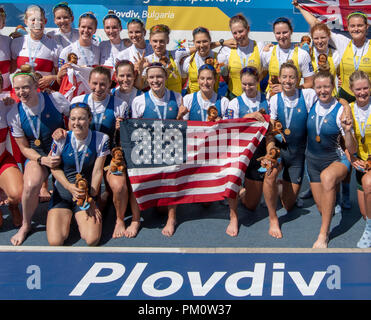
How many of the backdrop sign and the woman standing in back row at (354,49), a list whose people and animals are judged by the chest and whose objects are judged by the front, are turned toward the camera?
2

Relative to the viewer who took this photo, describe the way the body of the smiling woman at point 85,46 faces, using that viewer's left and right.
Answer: facing the viewer

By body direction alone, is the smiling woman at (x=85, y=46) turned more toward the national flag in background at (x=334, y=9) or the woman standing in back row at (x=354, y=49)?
the woman standing in back row

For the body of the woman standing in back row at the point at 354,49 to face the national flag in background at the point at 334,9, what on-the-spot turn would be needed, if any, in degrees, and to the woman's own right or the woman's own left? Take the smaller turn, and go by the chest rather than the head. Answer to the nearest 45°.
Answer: approximately 180°

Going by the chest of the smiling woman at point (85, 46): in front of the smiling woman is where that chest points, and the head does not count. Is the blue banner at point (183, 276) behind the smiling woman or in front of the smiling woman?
in front

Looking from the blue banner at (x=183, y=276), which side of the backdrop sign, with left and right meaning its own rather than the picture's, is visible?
front

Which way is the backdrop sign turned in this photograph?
toward the camera

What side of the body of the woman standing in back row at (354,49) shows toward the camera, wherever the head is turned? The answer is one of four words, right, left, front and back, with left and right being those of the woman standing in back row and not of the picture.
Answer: front

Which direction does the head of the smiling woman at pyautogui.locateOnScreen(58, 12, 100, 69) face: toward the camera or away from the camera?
toward the camera

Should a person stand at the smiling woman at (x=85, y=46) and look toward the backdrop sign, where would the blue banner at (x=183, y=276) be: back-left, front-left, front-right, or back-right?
back-right

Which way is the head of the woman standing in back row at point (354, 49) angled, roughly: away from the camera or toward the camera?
toward the camera
